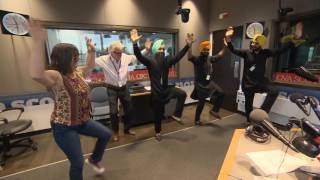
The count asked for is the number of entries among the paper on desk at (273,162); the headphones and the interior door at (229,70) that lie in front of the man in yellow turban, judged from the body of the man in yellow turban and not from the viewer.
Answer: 2

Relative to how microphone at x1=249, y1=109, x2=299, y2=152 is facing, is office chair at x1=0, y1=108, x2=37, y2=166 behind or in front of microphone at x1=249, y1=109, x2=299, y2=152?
in front

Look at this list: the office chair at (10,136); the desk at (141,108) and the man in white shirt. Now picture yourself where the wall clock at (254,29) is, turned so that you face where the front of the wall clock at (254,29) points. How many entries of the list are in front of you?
3

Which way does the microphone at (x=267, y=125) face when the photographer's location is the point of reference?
facing to the left of the viewer

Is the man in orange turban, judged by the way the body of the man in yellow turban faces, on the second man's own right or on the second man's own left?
on the second man's own right

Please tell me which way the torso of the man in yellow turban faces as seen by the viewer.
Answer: toward the camera

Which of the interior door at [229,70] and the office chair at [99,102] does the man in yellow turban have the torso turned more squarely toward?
the office chair

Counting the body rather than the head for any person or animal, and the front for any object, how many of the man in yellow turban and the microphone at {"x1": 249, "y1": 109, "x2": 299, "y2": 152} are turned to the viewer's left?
1

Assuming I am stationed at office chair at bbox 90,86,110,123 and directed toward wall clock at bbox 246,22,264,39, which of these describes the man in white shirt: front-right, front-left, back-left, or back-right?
front-right

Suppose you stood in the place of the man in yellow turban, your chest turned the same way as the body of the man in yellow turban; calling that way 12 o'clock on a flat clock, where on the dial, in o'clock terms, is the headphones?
The headphones is roughly at 12 o'clock from the man in yellow turban.

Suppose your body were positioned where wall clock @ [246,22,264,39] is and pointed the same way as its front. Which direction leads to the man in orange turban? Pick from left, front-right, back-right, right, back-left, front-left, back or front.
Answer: front

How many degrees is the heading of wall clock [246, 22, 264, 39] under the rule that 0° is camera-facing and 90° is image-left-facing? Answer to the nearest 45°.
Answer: approximately 45°

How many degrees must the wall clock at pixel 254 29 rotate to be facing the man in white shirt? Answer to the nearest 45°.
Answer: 0° — it already faces them

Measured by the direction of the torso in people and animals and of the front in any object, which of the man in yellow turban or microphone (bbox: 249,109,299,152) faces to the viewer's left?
the microphone
